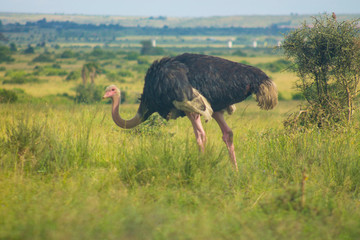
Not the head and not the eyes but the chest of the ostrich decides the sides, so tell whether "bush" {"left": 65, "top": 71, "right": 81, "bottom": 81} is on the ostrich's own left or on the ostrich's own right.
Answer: on the ostrich's own right

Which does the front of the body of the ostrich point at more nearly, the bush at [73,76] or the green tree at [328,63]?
the bush

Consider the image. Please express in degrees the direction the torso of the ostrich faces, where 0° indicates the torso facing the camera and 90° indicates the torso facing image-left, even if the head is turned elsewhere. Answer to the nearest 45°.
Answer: approximately 90°

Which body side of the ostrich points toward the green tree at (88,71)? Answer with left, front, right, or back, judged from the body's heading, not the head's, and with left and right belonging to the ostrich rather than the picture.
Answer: right

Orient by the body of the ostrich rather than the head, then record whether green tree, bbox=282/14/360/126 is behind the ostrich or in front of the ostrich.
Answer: behind
